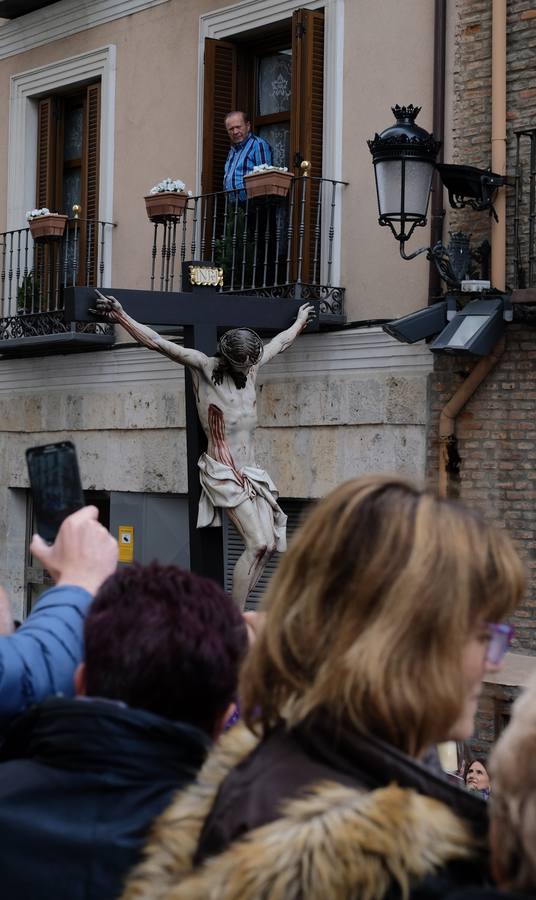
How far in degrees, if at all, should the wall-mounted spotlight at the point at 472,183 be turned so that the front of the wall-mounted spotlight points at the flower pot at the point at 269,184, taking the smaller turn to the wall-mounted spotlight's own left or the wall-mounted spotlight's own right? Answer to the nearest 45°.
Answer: approximately 45° to the wall-mounted spotlight's own right

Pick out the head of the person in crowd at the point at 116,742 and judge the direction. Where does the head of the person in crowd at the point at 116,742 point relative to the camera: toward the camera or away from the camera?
away from the camera

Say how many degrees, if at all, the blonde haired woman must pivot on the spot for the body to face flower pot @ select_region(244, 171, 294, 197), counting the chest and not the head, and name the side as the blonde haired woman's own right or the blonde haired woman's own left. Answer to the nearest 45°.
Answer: approximately 45° to the blonde haired woman's own left

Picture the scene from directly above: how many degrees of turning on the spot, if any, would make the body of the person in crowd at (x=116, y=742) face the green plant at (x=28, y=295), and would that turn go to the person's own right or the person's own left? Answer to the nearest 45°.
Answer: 0° — they already face it

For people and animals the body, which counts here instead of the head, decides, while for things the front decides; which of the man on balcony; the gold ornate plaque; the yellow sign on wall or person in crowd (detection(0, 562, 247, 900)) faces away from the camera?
the person in crowd

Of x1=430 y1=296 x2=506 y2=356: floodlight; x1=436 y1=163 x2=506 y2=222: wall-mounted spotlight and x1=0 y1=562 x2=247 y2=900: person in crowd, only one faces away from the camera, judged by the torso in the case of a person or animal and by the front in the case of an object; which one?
the person in crowd

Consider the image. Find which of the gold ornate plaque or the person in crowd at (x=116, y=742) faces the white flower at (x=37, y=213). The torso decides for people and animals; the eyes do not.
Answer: the person in crowd

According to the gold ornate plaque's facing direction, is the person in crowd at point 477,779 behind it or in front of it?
in front

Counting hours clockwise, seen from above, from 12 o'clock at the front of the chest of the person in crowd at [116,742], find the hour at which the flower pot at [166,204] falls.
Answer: The flower pot is roughly at 12 o'clock from the person in crowd.

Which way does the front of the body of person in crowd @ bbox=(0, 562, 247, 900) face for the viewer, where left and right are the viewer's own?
facing away from the viewer

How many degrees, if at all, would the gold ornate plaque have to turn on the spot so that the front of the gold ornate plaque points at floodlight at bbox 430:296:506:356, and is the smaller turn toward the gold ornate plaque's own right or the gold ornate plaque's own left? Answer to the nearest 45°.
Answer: approximately 90° to the gold ornate plaque's own left

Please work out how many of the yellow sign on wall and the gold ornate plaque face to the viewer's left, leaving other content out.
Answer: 0

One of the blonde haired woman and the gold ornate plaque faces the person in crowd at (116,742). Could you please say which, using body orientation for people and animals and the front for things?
the gold ornate plaque
